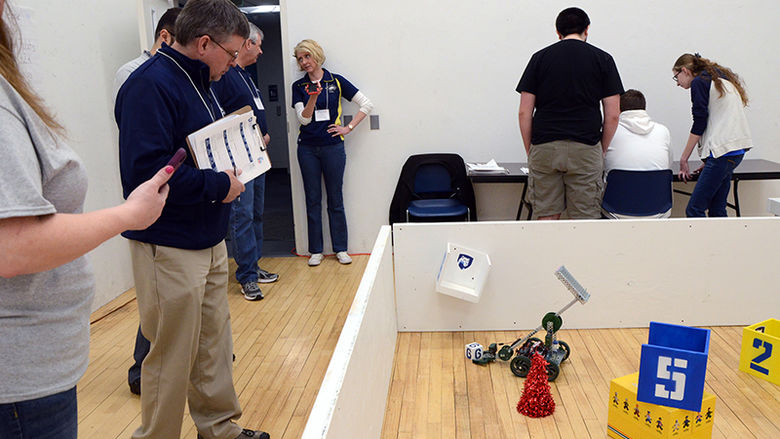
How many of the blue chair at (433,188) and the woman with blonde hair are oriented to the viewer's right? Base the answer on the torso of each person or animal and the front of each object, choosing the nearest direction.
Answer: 0

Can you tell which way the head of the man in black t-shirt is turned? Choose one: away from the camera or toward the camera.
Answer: away from the camera

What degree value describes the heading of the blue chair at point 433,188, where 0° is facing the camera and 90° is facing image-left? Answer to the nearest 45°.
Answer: approximately 0°

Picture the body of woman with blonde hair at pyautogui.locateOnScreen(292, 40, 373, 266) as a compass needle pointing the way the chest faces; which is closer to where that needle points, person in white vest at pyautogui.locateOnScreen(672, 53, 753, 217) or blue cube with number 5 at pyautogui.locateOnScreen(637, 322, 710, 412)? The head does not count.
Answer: the blue cube with number 5

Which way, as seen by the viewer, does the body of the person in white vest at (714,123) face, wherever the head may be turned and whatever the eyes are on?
to the viewer's left

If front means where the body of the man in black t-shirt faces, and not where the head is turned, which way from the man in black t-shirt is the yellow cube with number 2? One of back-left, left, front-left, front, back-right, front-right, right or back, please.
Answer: back-right

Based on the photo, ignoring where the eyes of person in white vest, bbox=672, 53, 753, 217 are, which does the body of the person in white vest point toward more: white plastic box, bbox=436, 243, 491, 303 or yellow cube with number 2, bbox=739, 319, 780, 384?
the white plastic box

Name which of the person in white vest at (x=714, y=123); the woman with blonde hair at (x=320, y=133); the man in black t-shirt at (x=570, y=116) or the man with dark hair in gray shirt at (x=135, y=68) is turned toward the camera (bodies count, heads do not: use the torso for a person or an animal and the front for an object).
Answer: the woman with blonde hair

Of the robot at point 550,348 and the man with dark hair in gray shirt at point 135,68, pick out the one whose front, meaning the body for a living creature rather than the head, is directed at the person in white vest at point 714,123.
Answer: the man with dark hair in gray shirt

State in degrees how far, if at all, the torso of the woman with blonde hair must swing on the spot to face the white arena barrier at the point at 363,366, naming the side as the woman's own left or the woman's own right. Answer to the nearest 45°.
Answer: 0° — they already face it

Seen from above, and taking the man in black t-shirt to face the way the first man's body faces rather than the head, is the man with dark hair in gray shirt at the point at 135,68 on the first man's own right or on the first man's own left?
on the first man's own left

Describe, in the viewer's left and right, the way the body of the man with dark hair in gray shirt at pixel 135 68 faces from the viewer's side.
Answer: facing to the right of the viewer

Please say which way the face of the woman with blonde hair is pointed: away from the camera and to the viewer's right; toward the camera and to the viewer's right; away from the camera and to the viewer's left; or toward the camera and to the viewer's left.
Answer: toward the camera and to the viewer's left

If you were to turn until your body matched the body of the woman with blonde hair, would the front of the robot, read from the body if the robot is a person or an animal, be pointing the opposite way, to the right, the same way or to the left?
to the right

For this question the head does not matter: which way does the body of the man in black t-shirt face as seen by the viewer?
away from the camera

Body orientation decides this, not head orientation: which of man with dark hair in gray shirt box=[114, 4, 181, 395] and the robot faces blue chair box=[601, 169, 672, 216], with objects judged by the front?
the man with dark hair in gray shirt

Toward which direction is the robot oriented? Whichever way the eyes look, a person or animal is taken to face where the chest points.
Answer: to the viewer's left

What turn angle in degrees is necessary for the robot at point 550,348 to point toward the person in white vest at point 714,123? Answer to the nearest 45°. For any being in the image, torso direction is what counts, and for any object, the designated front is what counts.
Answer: approximately 135° to its right

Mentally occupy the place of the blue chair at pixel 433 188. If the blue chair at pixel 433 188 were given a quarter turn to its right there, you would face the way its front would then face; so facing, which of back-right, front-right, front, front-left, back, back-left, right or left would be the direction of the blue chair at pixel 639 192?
back-left
